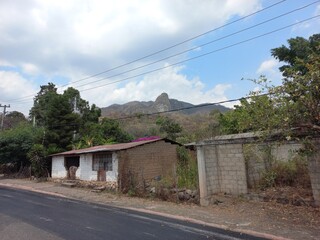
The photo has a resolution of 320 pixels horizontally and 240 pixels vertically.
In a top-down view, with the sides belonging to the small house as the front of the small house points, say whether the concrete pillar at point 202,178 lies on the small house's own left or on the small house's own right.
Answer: on the small house's own left

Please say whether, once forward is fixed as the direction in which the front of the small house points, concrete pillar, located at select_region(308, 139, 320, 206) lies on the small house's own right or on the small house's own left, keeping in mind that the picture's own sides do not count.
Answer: on the small house's own left

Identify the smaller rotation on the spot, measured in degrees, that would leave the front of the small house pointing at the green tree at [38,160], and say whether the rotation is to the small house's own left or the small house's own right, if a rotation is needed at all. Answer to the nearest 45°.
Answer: approximately 90° to the small house's own right

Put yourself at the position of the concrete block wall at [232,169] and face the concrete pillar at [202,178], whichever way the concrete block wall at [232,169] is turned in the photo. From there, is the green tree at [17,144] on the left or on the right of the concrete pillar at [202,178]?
right

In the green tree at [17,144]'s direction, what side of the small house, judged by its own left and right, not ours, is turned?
right

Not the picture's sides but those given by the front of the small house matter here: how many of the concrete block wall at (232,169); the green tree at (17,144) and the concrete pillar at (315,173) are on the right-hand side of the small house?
1

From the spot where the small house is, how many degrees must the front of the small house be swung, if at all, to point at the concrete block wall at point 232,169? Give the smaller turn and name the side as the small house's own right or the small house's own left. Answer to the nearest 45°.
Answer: approximately 90° to the small house's own left

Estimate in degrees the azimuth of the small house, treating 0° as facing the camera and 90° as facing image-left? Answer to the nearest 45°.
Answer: approximately 45°

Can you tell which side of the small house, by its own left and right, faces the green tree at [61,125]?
right

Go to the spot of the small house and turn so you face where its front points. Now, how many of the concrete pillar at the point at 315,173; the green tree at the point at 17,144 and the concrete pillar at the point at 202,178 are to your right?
1

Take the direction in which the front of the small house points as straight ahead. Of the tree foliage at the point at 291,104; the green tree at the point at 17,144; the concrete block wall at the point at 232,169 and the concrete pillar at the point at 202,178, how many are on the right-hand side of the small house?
1

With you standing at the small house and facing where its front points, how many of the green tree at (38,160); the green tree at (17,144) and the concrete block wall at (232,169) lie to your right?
2
